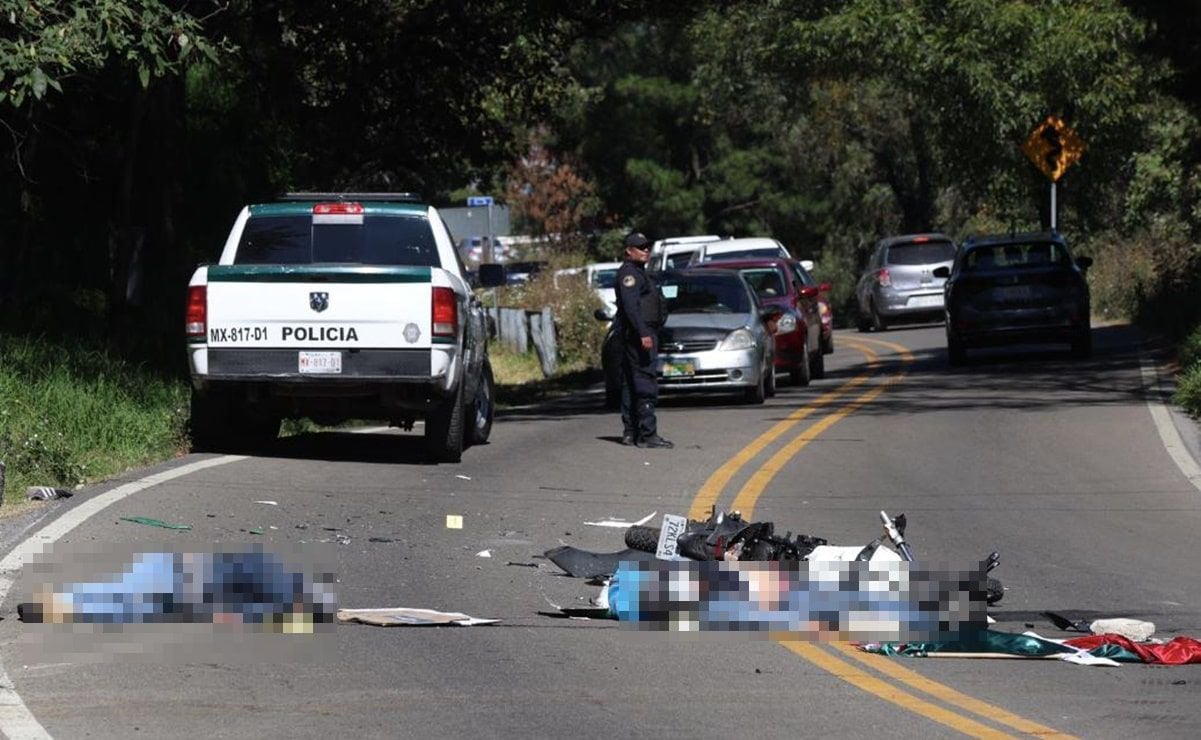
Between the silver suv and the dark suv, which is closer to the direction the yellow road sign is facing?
the dark suv

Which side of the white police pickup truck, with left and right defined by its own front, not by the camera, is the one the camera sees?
back

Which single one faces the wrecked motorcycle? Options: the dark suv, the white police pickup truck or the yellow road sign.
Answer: the yellow road sign

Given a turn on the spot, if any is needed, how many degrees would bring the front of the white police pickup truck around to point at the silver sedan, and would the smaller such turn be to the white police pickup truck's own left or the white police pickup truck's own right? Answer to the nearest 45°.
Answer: approximately 45° to the white police pickup truck's own right

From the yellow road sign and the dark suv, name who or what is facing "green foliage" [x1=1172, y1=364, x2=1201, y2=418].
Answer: the yellow road sign

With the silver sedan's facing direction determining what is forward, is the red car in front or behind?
behind

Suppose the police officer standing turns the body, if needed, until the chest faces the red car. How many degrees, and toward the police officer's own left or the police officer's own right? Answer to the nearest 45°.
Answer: approximately 90° to the police officer's own left

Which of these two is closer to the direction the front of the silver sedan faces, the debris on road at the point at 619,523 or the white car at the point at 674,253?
the debris on road

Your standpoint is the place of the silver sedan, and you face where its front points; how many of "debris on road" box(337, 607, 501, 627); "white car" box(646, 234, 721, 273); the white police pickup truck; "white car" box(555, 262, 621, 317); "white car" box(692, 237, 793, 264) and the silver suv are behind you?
4
